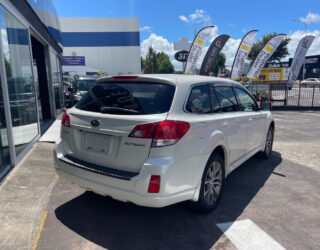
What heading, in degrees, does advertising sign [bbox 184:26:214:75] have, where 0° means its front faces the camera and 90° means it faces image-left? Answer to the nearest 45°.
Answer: approximately 0°

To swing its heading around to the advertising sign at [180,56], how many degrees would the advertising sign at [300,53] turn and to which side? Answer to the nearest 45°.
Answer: approximately 135° to its right

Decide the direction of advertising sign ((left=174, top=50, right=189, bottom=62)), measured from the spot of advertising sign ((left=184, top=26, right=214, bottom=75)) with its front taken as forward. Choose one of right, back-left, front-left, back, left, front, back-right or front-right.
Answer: back

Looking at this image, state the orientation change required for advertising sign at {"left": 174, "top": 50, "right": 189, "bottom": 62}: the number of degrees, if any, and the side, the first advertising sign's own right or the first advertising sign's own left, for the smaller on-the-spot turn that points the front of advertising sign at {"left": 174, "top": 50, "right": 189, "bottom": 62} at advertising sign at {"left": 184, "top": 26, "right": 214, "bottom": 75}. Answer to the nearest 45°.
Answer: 0° — it already faces it

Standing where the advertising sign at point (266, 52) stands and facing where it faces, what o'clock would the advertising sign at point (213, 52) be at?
the advertising sign at point (213, 52) is roughly at 3 o'clock from the advertising sign at point (266, 52).

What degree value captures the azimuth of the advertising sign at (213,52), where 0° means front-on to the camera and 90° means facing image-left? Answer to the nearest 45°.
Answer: approximately 0°
